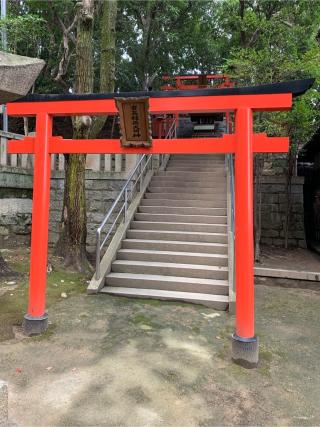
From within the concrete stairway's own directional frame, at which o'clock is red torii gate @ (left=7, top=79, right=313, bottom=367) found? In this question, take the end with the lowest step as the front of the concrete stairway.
The red torii gate is roughly at 12 o'clock from the concrete stairway.

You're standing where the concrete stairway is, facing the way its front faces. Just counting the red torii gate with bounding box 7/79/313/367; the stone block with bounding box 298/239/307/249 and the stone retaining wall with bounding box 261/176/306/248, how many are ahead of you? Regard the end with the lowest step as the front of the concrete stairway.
1

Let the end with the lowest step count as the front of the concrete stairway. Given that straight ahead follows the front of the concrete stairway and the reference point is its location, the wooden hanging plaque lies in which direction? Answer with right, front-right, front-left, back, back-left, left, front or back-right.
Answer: front

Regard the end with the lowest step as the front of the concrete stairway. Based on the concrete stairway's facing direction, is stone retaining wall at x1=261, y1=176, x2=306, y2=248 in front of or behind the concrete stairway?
behind

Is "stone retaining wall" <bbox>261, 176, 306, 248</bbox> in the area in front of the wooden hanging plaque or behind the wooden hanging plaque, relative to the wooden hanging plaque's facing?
behind

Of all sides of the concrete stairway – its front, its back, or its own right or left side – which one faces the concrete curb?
left

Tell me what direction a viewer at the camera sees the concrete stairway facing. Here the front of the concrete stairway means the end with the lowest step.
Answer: facing the viewer

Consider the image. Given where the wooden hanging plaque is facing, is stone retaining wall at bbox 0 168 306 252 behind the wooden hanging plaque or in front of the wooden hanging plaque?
behind

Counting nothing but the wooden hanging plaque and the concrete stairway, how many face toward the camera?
2

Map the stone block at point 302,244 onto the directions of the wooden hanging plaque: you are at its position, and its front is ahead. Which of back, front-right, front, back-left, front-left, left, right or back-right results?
back-left

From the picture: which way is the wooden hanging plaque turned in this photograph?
toward the camera

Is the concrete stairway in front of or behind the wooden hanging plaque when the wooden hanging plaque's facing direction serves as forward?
behind

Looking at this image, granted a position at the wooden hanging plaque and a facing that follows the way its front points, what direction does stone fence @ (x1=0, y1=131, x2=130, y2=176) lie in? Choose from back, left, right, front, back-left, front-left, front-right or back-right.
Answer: back
